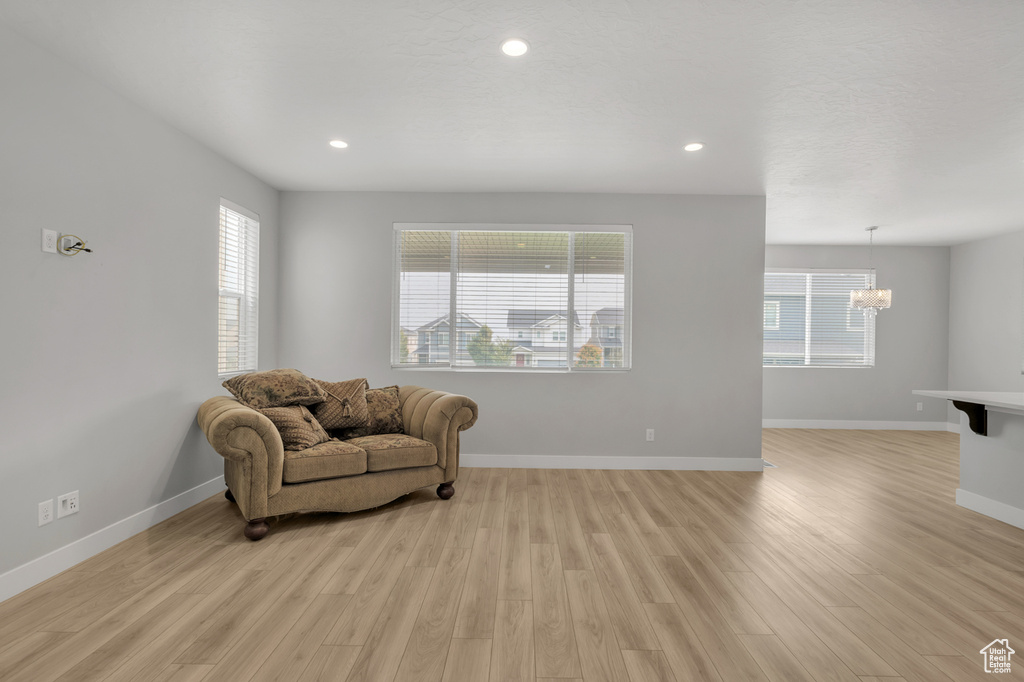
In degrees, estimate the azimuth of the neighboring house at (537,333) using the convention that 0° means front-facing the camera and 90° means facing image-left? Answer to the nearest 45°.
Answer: approximately 0°

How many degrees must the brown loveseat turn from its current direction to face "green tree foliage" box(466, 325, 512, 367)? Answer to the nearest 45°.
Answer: approximately 90° to its left

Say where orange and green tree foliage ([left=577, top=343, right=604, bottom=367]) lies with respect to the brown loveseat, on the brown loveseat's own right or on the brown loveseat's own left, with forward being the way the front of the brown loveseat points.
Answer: on the brown loveseat's own left

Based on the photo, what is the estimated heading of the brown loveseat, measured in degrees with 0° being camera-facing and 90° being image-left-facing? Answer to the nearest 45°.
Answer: approximately 315°

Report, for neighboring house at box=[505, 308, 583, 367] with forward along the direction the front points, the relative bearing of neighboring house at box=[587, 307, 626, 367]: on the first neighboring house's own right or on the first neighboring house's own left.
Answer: on the first neighboring house's own left
